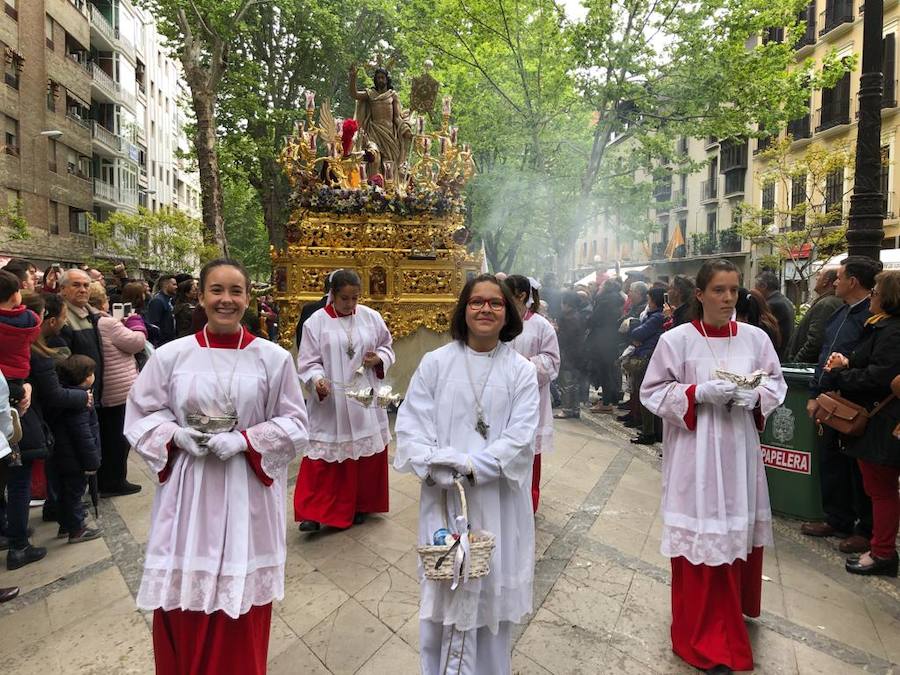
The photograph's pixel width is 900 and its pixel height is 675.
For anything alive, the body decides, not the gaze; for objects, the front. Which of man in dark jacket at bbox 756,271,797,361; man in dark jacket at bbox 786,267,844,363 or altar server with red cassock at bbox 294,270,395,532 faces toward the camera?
the altar server with red cassock

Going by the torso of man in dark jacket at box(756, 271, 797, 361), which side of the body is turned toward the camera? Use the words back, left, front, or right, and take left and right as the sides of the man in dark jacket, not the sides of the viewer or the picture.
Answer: left

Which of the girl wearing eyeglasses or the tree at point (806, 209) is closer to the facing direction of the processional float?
the girl wearing eyeglasses

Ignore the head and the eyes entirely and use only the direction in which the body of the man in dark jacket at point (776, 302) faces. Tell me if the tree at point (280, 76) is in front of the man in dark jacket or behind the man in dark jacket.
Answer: in front

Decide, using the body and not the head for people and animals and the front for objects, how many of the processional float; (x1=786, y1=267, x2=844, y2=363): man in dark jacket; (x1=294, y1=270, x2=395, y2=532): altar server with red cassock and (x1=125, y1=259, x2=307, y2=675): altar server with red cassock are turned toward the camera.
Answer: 3

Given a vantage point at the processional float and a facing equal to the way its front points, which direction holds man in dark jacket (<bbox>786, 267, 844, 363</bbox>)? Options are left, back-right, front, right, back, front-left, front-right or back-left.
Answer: front-left

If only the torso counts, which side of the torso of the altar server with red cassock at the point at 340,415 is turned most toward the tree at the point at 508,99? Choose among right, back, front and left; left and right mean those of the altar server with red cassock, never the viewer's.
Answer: back

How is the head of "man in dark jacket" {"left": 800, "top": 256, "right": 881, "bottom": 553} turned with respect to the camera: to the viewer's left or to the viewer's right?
to the viewer's left

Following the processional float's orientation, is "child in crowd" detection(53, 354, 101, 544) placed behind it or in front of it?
in front

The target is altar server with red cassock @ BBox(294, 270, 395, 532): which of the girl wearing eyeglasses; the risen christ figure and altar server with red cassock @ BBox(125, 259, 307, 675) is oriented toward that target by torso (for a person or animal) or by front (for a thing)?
the risen christ figure

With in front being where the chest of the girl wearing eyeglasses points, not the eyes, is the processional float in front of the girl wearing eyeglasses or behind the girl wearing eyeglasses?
behind

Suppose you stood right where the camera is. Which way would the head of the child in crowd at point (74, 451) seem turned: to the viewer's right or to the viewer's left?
to the viewer's right

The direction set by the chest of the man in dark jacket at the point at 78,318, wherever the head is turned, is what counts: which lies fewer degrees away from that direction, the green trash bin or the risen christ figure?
the green trash bin

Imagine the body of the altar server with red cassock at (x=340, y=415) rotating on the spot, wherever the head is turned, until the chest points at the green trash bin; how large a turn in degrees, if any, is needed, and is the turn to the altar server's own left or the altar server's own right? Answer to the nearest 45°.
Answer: approximately 90° to the altar server's own left

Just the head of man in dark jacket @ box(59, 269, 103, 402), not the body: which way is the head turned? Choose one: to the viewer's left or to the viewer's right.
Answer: to the viewer's right

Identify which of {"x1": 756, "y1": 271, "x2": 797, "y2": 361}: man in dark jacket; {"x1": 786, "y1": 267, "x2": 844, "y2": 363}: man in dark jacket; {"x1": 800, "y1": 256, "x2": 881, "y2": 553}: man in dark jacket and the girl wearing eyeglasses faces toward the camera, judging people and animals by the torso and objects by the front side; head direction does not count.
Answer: the girl wearing eyeglasses
